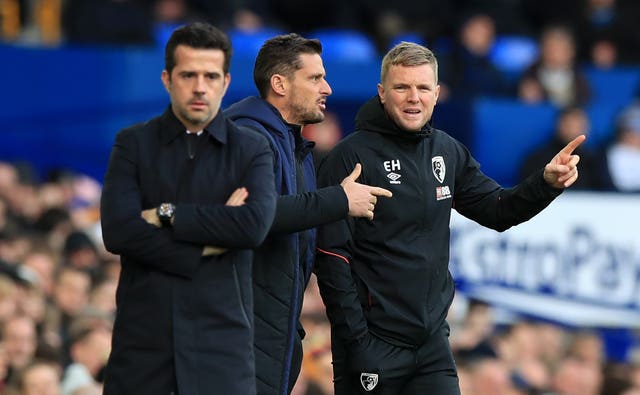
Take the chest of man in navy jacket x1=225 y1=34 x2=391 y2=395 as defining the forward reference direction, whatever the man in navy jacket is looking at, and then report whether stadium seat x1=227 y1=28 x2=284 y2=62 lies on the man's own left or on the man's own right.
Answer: on the man's own left

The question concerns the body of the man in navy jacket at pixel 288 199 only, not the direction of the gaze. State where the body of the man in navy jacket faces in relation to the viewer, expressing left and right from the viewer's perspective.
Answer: facing to the right of the viewer

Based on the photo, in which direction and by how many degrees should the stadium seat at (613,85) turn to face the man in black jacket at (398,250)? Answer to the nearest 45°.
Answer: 0° — it already faces them

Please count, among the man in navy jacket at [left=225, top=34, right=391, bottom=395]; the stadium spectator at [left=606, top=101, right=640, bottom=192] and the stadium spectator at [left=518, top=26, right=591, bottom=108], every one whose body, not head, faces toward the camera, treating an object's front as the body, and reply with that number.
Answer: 2

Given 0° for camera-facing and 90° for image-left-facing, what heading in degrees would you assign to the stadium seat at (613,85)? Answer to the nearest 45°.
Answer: approximately 0°

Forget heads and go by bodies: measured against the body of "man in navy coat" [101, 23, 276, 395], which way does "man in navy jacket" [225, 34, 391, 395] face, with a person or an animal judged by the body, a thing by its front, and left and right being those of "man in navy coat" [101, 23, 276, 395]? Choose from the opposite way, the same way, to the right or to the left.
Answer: to the left
